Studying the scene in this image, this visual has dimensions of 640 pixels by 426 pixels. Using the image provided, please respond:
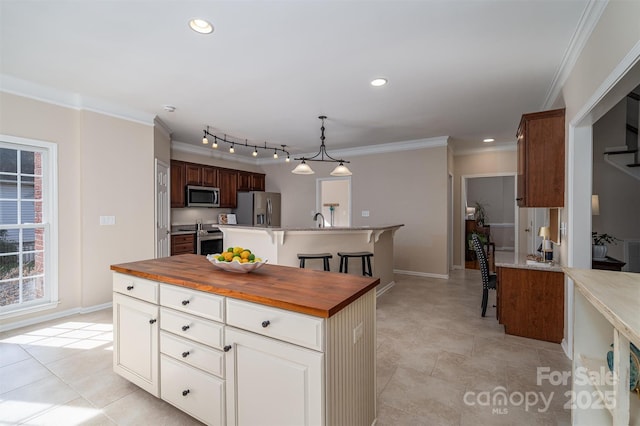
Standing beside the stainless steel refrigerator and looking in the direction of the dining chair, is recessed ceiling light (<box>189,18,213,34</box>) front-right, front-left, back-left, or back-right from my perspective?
front-right

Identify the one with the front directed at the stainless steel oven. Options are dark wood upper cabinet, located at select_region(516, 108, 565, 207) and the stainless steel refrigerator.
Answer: the dark wood upper cabinet

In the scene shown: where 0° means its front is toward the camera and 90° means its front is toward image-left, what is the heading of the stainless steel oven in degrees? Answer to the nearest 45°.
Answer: approximately 315°

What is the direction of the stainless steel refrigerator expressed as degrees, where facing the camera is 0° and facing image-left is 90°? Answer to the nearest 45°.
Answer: approximately 315°

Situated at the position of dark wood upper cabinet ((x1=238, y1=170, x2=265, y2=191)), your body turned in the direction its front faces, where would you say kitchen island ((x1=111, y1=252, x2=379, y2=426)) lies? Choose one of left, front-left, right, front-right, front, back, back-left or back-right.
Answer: front-right

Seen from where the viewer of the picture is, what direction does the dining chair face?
facing to the right of the viewer

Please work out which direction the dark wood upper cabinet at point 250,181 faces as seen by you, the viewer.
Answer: facing the viewer and to the right of the viewer

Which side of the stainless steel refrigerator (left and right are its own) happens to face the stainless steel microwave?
right

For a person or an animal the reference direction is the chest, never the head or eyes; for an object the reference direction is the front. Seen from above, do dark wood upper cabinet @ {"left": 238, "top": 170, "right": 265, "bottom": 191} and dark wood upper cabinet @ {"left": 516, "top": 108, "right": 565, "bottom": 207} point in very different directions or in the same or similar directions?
very different directions

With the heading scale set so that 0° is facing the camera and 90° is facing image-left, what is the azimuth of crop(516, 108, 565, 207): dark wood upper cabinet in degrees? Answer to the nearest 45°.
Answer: approximately 90°
